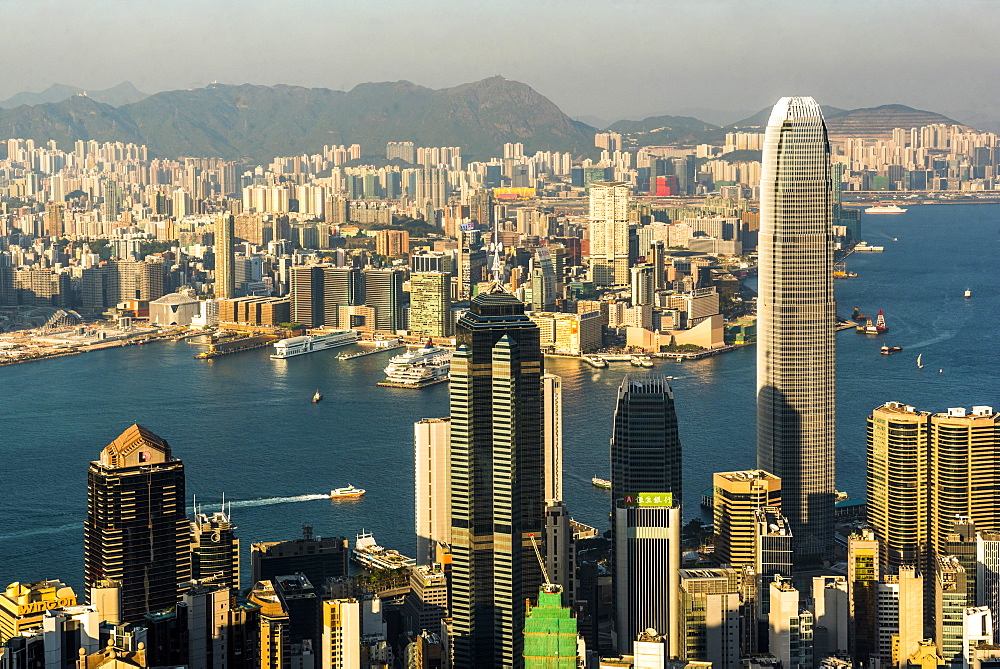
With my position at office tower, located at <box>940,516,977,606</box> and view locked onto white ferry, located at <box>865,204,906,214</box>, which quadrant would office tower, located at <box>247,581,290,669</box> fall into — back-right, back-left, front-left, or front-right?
back-left

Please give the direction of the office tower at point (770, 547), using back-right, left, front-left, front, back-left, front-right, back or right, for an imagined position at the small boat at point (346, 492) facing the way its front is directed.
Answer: front-right

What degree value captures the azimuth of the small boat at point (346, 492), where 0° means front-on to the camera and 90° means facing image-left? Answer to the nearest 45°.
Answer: approximately 270°

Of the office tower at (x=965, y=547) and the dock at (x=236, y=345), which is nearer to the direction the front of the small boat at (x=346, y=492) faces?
the office tower

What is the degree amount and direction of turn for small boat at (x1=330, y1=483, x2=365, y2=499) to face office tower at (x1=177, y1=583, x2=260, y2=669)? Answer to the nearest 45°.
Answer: approximately 90° to its right

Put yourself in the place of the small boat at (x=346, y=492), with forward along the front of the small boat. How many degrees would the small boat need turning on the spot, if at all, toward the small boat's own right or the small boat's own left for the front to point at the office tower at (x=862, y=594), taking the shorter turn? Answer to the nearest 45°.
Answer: approximately 45° to the small boat's own right
